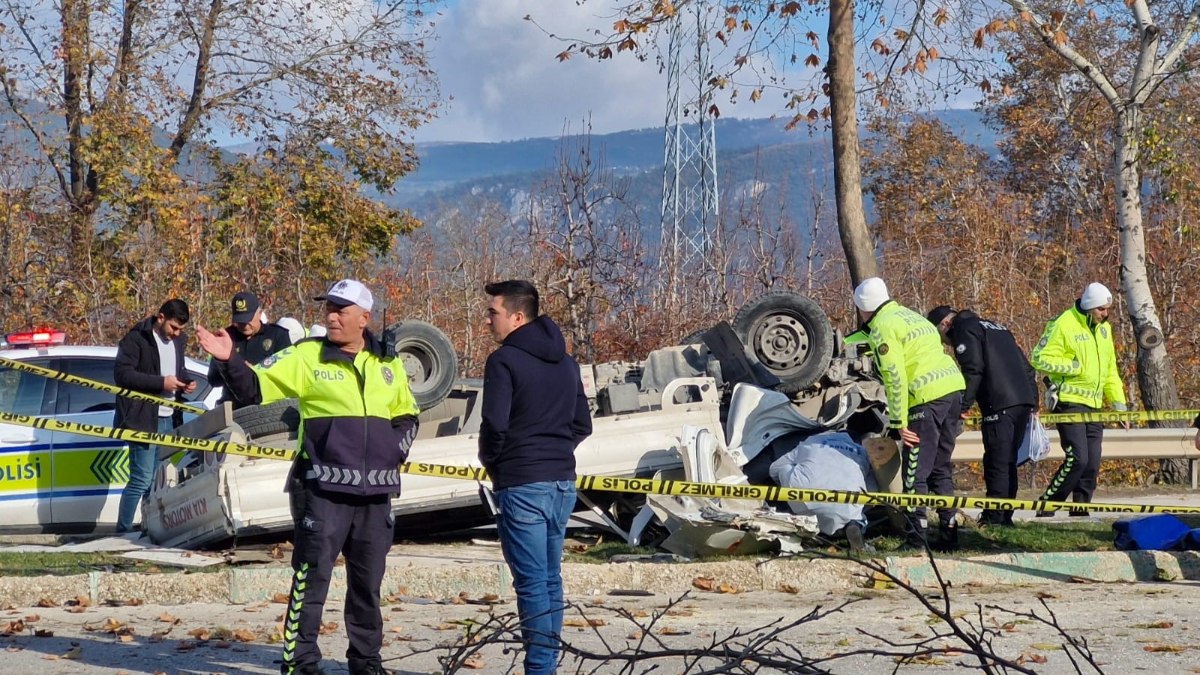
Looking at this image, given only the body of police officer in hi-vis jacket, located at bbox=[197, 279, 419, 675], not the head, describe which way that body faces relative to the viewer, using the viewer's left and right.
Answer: facing the viewer

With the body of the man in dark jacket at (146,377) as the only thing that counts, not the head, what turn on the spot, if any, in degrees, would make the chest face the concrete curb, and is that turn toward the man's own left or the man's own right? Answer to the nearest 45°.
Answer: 0° — they already face it

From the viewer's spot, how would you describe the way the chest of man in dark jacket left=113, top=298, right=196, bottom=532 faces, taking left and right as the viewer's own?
facing the viewer and to the right of the viewer

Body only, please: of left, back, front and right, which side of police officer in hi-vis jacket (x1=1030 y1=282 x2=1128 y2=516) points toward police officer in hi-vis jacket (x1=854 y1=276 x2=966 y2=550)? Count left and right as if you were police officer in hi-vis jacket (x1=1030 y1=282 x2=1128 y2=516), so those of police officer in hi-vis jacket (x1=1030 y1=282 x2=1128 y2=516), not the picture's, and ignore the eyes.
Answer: right

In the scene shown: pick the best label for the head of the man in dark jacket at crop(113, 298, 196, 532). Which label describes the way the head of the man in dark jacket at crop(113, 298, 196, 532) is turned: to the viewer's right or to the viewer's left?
to the viewer's right

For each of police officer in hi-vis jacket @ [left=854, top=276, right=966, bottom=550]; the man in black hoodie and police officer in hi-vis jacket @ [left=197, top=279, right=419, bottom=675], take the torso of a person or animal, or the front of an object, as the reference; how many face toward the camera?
1

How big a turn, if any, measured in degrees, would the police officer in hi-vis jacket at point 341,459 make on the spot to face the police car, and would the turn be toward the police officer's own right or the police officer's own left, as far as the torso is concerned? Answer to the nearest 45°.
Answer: approximately 180°

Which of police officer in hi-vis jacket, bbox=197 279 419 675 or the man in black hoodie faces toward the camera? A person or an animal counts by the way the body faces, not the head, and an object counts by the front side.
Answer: the police officer in hi-vis jacket

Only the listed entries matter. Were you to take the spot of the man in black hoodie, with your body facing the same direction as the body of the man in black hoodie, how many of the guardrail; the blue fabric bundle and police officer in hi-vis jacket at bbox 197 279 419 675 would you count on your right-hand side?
2

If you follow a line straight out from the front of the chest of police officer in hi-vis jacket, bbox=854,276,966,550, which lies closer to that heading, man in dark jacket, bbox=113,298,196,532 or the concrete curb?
the man in dark jacket

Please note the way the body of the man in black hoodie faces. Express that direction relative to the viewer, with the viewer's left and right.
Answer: facing away from the viewer and to the left of the viewer

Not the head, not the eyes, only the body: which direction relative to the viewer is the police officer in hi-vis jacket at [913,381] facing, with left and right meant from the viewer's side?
facing away from the viewer and to the left of the viewer

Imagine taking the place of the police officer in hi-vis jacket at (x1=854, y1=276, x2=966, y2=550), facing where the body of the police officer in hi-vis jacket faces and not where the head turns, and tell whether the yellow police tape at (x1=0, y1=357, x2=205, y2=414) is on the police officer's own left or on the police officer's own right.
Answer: on the police officer's own left

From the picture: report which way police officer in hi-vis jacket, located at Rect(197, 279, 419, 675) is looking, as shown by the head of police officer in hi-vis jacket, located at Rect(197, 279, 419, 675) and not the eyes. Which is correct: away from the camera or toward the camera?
toward the camera

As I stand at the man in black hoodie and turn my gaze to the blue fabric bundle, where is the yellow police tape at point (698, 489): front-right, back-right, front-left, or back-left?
front-left

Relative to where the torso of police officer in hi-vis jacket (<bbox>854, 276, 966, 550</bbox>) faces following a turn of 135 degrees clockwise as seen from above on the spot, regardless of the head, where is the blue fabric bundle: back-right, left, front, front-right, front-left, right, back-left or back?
front
